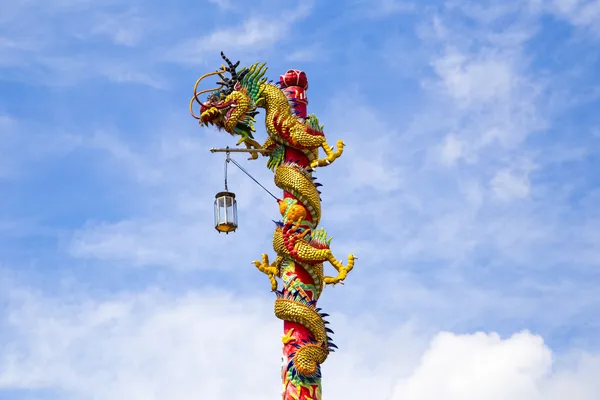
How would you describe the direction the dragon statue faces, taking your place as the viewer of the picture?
facing to the left of the viewer
